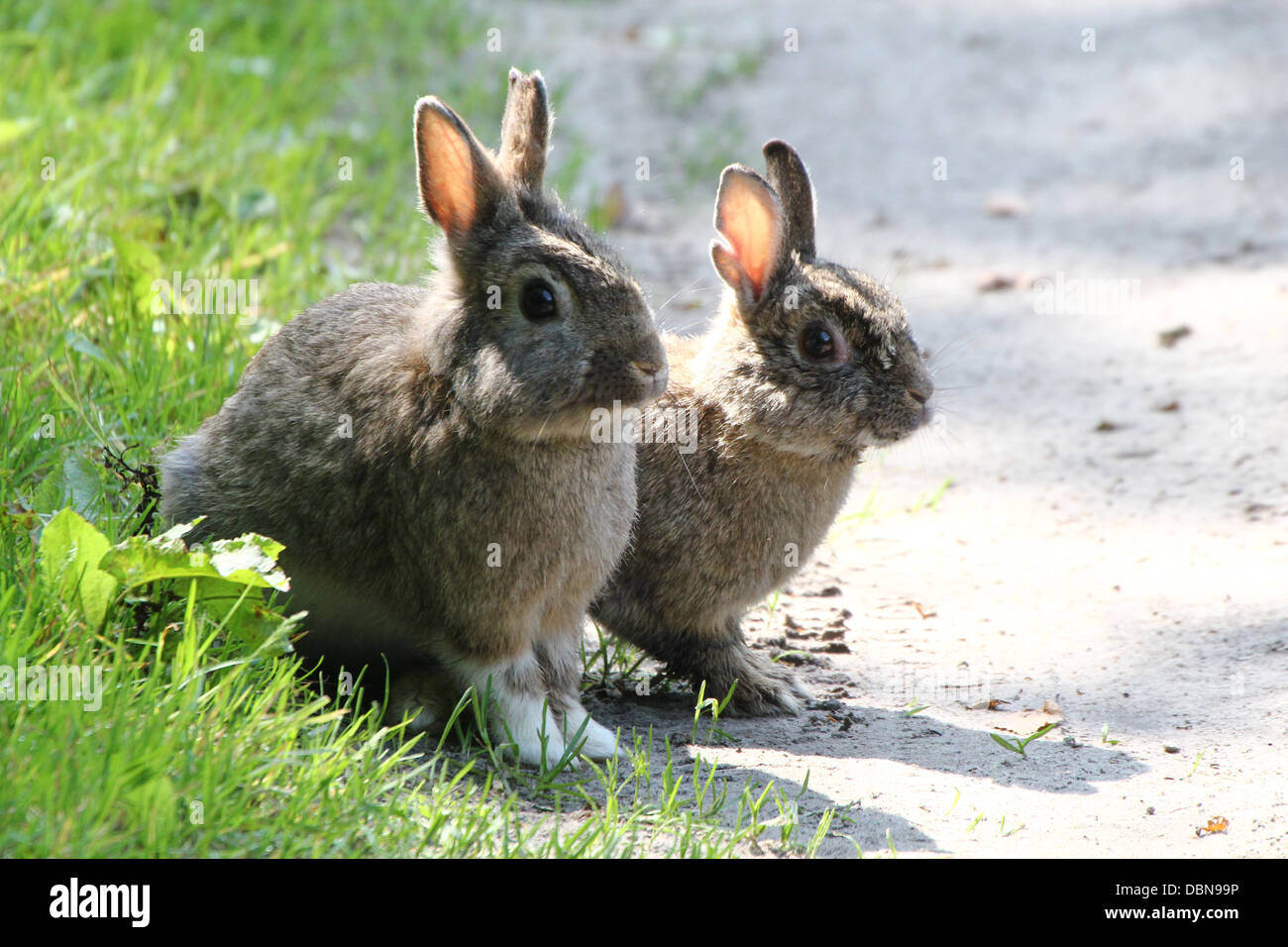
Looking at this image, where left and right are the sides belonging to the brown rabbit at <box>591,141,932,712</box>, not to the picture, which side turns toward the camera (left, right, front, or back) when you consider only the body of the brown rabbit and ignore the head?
right

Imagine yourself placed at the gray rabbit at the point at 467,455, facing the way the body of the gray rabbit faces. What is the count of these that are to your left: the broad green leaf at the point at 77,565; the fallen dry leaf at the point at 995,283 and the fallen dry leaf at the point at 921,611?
2

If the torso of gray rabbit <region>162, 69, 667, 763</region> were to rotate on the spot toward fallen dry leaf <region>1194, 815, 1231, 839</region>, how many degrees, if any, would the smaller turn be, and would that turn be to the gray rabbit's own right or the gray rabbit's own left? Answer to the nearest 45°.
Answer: approximately 45° to the gray rabbit's own left

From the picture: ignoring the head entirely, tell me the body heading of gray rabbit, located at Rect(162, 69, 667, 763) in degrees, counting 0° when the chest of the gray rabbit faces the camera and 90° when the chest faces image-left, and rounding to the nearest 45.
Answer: approximately 315°

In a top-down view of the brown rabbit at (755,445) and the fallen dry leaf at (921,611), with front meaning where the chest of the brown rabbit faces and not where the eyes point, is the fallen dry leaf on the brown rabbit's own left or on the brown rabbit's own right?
on the brown rabbit's own left

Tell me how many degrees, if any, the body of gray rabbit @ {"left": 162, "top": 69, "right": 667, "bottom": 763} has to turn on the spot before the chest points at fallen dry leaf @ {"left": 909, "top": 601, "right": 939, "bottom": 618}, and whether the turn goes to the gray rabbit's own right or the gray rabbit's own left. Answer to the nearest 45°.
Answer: approximately 90° to the gray rabbit's own left

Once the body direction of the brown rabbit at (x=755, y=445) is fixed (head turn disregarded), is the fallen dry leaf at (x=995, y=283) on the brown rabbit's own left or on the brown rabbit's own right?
on the brown rabbit's own left

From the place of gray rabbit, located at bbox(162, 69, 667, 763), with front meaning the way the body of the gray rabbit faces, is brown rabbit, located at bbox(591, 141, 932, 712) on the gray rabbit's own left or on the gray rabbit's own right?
on the gray rabbit's own left

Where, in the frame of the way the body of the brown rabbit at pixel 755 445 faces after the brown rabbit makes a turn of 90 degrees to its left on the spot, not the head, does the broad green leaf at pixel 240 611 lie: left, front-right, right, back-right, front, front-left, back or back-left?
back-left
